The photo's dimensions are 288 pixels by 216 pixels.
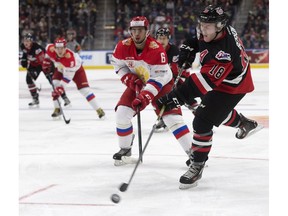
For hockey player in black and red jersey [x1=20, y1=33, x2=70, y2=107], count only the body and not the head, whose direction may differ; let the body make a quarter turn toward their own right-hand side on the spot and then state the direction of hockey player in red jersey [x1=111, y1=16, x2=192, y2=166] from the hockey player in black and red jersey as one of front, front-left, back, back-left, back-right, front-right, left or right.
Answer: back-left

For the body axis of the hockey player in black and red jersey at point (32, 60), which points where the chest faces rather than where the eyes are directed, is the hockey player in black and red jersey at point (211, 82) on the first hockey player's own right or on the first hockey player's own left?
on the first hockey player's own left

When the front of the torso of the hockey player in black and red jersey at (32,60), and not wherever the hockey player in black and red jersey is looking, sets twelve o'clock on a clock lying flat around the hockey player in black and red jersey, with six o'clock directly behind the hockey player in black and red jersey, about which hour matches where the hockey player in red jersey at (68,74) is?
The hockey player in red jersey is roughly at 10 o'clock from the hockey player in black and red jersey.

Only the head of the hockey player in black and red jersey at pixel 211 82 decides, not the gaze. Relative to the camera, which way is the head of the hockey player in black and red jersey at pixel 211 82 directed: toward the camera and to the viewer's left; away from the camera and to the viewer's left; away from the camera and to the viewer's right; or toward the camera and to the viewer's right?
toward the camera and to the viewer's left

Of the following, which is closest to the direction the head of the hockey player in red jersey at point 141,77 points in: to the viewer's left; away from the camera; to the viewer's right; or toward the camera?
toward the camera
